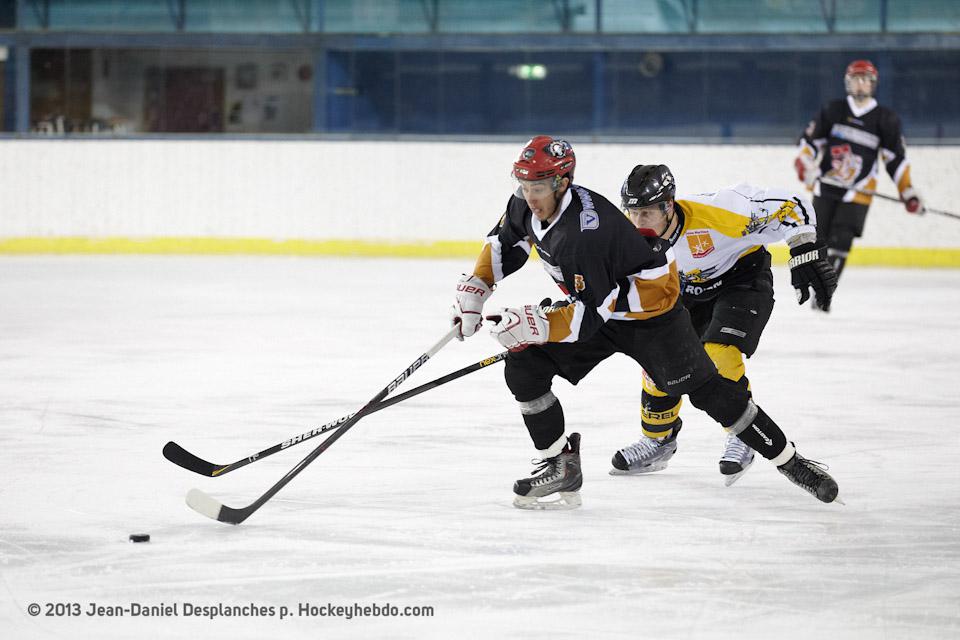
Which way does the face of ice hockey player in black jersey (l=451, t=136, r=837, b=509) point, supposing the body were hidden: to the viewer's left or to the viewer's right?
to the viewer's left

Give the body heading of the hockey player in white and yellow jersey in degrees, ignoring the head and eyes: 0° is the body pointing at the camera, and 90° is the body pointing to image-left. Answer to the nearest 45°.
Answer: approximately 45°

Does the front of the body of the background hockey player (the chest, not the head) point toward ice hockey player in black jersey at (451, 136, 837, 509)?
yes

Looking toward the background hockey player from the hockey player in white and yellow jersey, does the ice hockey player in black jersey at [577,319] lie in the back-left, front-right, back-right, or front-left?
back-left

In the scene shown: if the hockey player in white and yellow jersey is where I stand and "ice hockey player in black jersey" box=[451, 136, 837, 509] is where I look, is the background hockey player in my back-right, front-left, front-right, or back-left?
back-right

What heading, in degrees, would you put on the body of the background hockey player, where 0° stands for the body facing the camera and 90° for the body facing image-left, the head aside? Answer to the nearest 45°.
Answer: approximately 0°

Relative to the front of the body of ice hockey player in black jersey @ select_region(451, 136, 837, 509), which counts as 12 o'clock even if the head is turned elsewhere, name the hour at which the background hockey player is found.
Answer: The background hockey player is roughly at 5 o'clock from the ice hockey player in black jersey.

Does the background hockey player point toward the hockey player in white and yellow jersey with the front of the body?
yes
